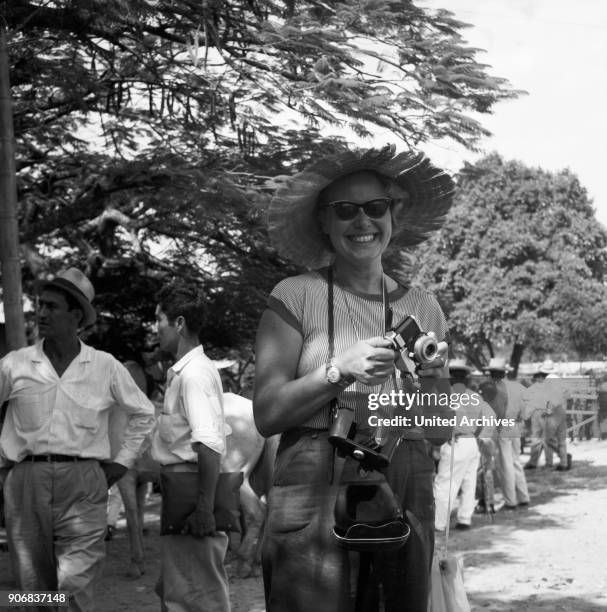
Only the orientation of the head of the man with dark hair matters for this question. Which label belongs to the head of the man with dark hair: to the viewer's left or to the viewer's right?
to the viewer's left

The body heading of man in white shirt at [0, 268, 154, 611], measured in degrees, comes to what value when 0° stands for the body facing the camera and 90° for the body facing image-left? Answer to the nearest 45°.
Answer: approximately 0°

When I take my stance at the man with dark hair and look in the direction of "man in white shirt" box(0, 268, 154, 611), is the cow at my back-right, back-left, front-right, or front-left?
back-right

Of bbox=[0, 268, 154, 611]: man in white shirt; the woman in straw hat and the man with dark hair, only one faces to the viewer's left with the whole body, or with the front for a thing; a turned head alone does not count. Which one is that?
the man with dark hair

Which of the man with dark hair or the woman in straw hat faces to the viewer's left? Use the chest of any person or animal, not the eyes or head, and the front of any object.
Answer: the man with dark hair

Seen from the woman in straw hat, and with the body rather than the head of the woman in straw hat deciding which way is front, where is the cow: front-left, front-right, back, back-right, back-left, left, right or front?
back

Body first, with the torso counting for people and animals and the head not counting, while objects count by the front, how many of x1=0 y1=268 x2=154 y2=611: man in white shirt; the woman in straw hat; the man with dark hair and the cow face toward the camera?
2
